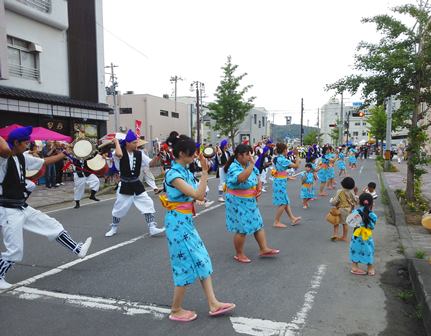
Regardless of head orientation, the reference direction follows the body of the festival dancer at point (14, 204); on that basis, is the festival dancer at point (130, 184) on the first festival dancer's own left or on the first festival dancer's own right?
on the first festival dancer's own left

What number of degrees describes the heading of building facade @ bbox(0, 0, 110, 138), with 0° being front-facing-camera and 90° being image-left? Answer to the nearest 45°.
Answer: approximately 315°

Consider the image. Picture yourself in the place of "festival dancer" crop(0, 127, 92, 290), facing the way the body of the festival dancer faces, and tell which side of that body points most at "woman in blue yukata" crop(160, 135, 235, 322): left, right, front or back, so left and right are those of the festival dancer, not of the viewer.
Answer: front

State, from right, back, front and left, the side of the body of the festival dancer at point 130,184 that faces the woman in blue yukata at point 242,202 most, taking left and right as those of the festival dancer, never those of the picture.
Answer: front

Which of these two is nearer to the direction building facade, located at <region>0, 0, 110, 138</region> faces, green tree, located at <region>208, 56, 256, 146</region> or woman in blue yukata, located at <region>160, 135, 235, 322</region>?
the woman in blue yukata

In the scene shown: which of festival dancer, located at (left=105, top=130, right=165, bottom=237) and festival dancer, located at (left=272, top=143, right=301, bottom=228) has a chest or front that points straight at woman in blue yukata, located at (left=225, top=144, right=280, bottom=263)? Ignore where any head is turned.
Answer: festival dancer, located at (left=105, top=130, right=165, bottom=237)

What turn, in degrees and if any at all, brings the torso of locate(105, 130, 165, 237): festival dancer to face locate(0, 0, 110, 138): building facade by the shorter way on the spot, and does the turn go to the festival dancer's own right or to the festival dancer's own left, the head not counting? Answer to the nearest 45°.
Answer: approximately 135° to the festival dancer's own left

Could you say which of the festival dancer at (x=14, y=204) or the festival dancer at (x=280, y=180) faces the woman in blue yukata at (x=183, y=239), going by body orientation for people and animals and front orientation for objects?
the festival dancer at (x=14, y=204)

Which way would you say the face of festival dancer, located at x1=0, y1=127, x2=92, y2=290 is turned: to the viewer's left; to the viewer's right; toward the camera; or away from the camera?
to the viewer's right
